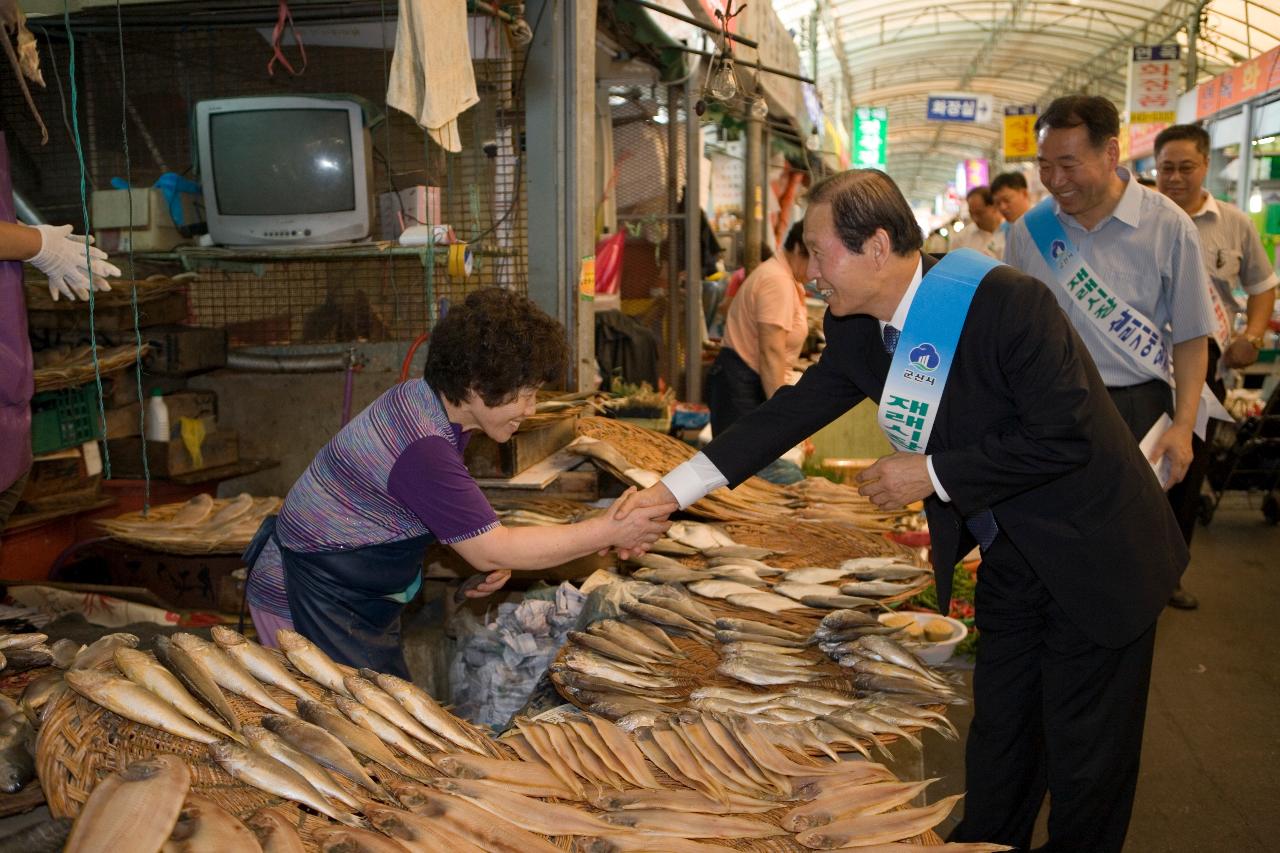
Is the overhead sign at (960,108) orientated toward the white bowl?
yes

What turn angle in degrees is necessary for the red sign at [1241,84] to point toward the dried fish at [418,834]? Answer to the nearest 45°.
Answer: approximately 45° to its left

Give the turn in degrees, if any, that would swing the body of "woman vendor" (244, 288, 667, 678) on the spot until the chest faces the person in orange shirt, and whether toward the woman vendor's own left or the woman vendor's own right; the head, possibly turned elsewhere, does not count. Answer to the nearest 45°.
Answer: approximately 45° to the woman vendor's own left

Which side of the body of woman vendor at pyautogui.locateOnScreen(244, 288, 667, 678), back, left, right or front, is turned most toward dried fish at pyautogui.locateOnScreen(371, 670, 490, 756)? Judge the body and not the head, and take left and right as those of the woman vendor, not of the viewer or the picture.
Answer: right

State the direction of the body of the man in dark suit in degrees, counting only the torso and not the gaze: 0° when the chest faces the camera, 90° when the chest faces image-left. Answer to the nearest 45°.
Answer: approximately 90°

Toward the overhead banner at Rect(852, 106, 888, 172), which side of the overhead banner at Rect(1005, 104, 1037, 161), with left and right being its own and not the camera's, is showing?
right

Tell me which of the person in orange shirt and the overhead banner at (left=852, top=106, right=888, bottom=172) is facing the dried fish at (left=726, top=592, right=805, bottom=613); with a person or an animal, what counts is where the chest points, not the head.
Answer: the overhead banner

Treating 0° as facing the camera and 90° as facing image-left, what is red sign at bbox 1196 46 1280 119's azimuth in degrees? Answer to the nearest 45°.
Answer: approximately 45°

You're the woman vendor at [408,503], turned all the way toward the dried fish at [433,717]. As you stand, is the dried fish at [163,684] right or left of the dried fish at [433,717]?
right

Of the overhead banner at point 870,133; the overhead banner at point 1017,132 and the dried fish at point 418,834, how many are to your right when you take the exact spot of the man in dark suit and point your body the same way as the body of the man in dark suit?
2

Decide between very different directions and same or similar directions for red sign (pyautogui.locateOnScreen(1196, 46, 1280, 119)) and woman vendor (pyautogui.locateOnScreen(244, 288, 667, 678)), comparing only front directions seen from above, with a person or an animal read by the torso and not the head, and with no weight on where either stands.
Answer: very different directions
